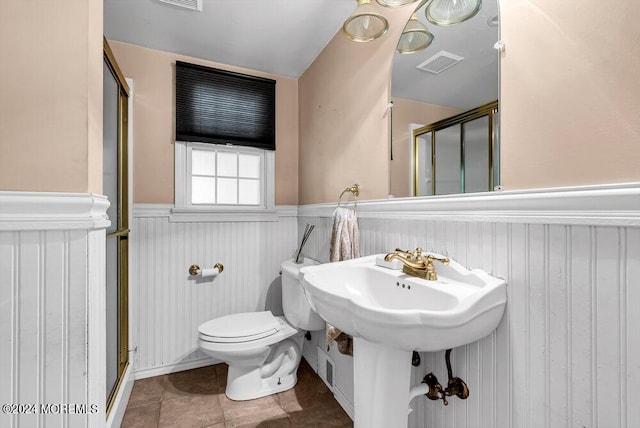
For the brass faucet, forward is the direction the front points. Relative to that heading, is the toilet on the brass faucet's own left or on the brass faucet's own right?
on the brass faucet's own right

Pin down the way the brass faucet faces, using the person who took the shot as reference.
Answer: facing the viewer and to the left of the viewer

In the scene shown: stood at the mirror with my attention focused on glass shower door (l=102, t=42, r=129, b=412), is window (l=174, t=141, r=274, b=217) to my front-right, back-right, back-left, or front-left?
front-right

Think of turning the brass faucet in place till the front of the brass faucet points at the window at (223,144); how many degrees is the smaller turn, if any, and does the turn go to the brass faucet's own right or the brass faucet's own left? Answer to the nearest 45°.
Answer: approximately 90° to the brass faucet's own right

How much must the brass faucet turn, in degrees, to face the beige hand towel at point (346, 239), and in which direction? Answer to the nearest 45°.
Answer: approximately 90° to its right
